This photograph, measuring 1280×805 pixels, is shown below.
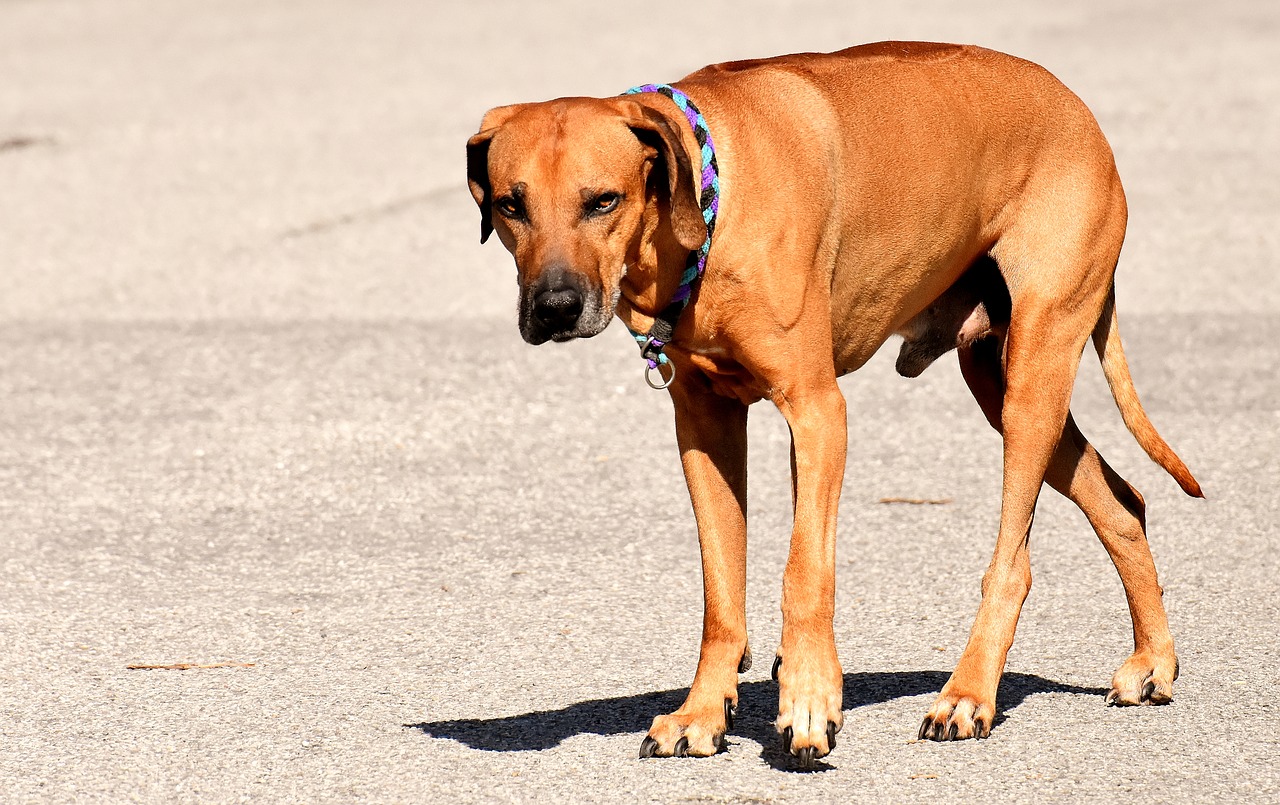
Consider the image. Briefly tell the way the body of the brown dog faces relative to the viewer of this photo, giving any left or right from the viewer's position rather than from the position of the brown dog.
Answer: facing the viewer and to the left of the viewer
